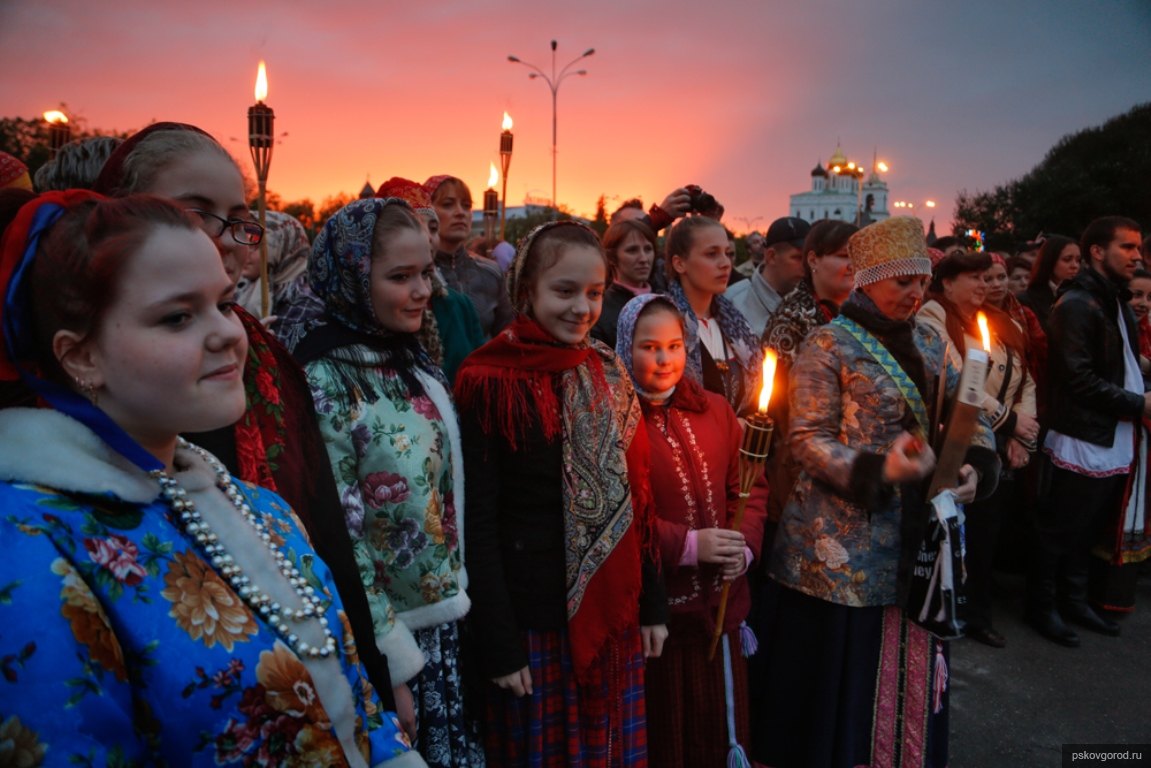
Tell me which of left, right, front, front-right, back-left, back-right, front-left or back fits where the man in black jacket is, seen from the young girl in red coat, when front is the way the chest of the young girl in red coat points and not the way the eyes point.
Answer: left

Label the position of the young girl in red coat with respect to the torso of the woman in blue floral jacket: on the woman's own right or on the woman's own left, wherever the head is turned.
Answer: on the woman's own left

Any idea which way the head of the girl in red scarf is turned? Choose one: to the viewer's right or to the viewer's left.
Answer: to the viewer's right

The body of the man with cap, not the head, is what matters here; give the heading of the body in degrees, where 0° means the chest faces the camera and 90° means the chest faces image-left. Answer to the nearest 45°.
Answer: approximately 315°

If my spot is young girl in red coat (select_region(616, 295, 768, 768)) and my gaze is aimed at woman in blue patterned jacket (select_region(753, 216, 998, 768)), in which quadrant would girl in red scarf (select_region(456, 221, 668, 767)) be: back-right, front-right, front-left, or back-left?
back-right

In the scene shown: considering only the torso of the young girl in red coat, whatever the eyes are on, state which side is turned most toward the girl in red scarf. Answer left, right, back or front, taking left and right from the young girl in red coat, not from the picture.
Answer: right

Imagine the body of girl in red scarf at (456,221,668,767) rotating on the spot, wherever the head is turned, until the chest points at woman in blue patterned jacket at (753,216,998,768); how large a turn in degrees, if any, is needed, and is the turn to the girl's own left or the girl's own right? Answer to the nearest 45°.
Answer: approximately 90° to the girl's own left

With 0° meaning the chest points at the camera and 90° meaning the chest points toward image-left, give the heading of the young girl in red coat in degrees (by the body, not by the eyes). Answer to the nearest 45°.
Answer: approximately 315°

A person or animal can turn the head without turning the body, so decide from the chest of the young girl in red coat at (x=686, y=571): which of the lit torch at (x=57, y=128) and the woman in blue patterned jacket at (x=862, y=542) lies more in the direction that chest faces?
the woman in blue patterned jacket

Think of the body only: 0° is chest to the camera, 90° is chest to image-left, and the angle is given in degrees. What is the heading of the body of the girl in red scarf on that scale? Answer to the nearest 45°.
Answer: approximately 315°

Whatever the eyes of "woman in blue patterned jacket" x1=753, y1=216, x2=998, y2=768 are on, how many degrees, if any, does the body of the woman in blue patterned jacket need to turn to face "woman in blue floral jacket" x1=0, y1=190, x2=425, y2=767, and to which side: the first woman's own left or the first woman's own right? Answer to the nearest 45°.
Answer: approximately 45° to the first woman's own right

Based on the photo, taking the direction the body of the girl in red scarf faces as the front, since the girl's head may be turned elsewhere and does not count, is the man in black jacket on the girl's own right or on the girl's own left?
on the girl's own left
